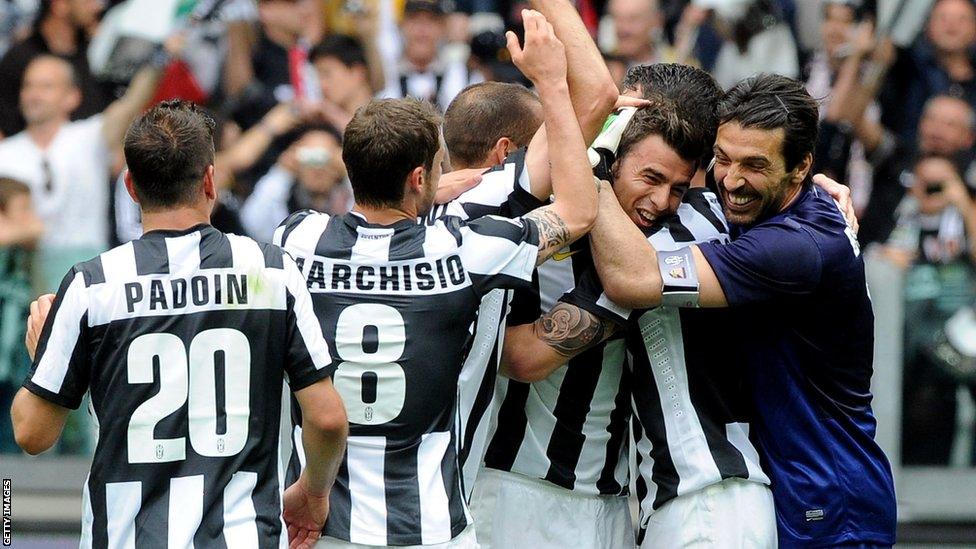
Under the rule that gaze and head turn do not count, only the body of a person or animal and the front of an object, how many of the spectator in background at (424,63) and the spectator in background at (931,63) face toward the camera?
2

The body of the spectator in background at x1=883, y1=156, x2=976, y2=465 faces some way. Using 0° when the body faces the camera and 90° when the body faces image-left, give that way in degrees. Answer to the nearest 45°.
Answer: approximately 0°

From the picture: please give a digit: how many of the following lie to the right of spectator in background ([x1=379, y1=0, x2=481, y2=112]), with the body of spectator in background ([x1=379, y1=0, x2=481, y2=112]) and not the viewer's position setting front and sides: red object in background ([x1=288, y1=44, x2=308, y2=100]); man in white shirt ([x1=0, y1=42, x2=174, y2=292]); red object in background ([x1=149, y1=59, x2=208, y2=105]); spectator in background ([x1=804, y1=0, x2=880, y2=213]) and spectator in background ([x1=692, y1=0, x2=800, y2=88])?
3

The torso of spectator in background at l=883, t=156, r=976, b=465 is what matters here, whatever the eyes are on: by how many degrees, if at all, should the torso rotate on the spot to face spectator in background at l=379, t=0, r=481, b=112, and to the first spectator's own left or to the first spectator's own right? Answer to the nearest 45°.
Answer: approximately 90° to the first spectator's own right

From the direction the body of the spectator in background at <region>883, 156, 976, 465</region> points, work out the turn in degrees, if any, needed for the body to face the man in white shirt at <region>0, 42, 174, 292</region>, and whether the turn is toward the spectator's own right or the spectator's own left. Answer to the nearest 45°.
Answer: approximately 90° to the spectator's own right

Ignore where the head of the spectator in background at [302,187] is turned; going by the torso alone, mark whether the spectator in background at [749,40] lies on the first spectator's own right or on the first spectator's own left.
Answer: on the first spectator's own left
